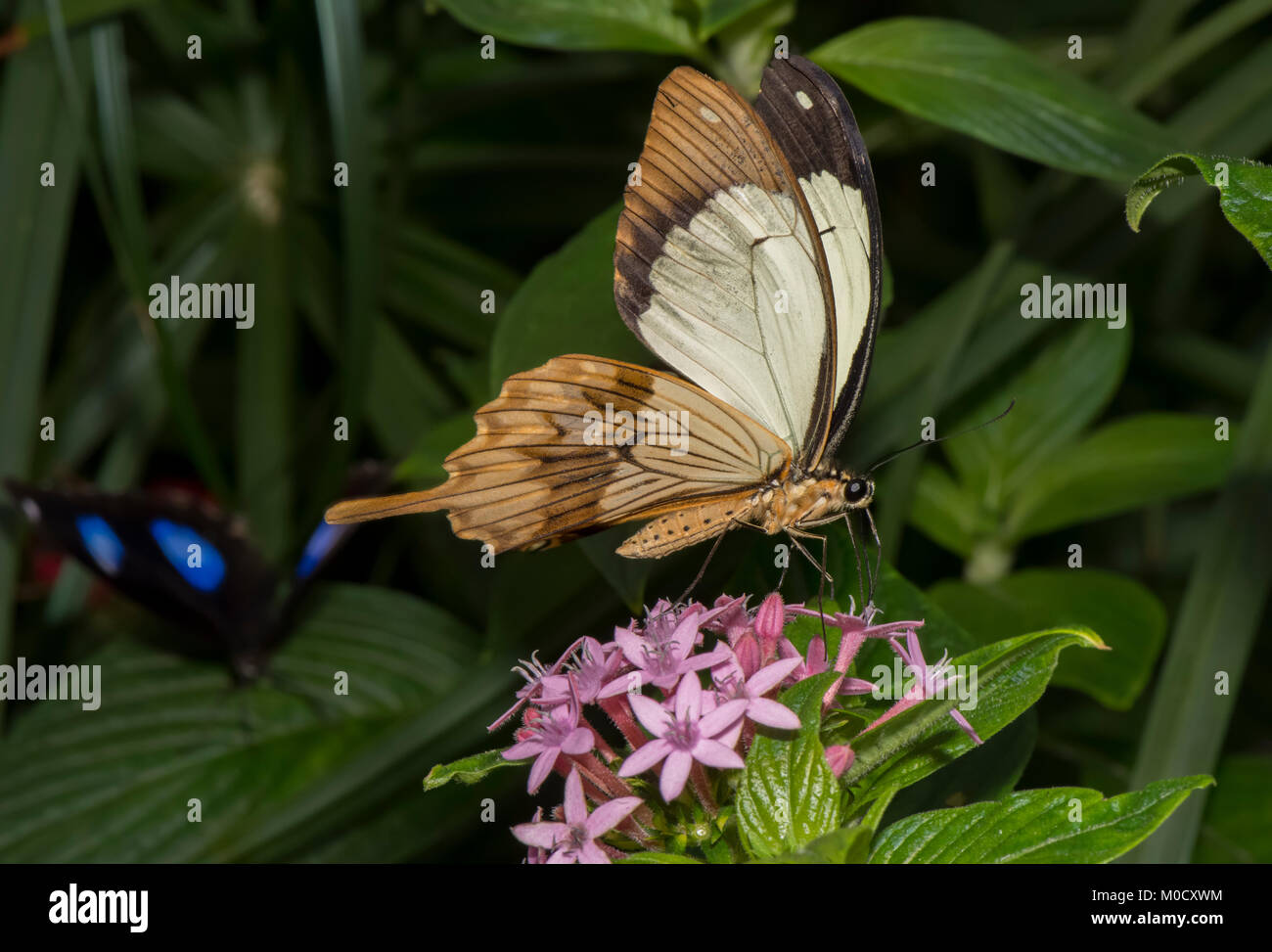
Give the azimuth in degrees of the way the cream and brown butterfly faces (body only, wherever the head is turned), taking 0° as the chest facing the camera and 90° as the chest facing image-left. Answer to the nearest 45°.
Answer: approximately 270°

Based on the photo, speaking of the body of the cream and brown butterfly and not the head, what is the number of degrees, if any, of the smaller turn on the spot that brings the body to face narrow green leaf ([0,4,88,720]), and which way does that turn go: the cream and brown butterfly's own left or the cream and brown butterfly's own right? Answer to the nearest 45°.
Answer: approximately 135° to the cream and brown butterfly's own left
